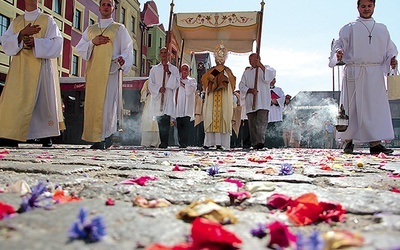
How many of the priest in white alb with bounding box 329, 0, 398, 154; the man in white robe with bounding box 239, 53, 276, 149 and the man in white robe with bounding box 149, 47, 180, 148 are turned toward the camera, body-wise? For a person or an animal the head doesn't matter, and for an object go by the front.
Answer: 3

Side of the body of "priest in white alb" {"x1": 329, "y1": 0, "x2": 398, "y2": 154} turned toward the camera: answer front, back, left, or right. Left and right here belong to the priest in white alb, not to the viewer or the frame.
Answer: front

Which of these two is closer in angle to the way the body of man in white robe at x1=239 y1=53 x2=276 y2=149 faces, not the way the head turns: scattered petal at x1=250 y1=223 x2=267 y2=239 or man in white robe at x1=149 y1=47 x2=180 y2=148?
the scattered petal

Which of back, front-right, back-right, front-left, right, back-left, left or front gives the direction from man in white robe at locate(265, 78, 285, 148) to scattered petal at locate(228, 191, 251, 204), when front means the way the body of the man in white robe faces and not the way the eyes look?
front-left

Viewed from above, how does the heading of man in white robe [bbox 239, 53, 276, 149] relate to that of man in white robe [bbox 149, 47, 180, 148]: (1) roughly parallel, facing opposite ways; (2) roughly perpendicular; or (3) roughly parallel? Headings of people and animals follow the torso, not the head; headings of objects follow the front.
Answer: roughly parallel

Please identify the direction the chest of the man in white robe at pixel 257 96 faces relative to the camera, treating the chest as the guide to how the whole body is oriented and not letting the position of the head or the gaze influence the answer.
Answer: toward the camera

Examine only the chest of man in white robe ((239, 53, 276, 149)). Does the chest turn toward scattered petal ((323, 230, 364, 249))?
yes

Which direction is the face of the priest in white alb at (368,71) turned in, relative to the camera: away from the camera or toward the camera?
toward the camera

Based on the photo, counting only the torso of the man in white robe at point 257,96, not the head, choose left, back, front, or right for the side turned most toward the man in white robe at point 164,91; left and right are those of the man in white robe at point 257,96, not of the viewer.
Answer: right

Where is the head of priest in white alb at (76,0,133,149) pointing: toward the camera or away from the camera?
toward the camera

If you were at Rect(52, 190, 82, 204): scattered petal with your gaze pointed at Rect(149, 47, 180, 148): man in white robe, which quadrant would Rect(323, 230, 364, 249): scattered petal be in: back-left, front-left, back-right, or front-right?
back-right

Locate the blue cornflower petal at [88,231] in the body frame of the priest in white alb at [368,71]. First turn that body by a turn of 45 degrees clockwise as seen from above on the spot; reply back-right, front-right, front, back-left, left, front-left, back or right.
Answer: front-left

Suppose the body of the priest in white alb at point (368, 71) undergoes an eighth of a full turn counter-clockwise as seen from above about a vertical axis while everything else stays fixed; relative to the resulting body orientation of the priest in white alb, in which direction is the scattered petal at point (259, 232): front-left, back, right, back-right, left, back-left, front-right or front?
front-right

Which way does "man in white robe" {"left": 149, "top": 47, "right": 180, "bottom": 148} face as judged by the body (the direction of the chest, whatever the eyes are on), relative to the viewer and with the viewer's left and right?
facing the viewer
